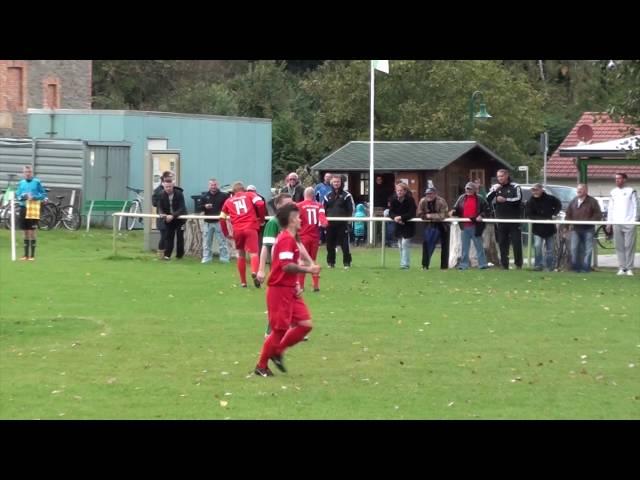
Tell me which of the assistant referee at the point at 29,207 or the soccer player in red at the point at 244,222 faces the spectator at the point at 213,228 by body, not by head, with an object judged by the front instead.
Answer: the soccer player in red

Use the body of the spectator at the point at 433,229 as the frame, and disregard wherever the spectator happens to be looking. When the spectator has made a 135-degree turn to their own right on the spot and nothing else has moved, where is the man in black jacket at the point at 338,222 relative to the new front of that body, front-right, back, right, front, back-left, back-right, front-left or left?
front-left

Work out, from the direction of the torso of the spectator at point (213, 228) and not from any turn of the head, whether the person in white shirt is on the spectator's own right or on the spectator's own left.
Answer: on the spectator's own left

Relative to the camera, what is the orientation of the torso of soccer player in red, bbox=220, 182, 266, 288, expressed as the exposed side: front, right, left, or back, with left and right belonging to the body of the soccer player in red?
back

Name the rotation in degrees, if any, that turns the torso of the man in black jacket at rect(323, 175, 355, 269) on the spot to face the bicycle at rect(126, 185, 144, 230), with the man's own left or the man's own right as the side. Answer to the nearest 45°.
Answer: approximately 135° to the man's own right

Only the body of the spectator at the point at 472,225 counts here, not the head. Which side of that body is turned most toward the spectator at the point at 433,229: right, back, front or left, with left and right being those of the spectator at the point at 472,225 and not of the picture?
right

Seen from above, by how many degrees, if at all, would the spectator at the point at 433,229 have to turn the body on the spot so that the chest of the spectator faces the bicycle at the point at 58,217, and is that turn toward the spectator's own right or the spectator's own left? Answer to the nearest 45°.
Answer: approximately 135° to the spectator's own right
